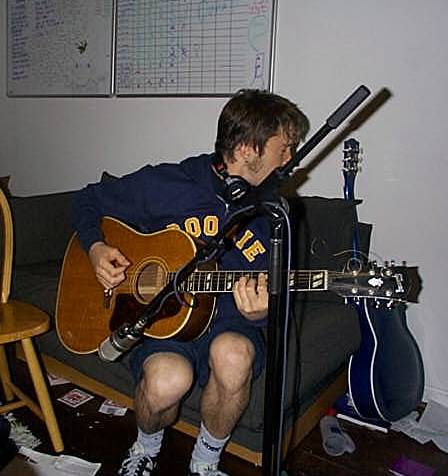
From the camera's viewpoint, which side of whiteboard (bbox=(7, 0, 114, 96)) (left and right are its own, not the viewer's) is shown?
front

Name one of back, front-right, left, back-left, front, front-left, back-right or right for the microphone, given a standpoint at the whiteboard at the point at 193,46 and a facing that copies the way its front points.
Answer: front

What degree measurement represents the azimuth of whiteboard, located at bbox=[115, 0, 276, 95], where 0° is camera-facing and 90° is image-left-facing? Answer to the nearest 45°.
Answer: approximately 0°

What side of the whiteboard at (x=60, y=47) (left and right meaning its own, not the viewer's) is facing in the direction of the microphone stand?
front

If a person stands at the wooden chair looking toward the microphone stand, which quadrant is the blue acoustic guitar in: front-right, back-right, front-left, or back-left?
front-left

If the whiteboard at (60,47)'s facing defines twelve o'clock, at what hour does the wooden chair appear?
The wooden chair is roughly at 12 o'clock from the whiteboard.

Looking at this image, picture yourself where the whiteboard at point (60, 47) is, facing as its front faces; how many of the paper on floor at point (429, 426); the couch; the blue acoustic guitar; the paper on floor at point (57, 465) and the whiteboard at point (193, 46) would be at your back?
0

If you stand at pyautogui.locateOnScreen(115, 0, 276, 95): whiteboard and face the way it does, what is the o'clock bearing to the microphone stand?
The microphone stand is roughly at 12 o'clock from the whiteboard.

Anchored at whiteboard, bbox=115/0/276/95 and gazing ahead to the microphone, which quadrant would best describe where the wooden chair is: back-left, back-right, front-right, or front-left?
front-right
